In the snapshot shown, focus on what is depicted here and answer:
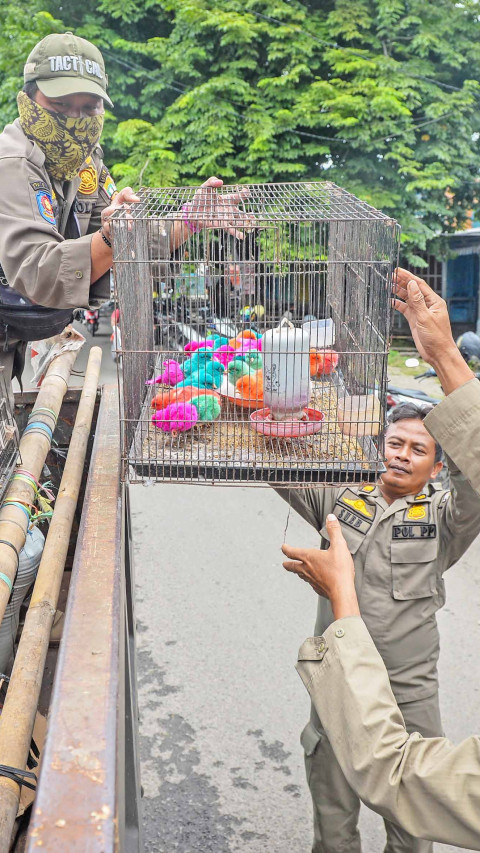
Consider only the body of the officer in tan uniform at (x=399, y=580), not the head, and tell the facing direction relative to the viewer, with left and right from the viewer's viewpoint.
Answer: facing the viewer and to the left of the viewer

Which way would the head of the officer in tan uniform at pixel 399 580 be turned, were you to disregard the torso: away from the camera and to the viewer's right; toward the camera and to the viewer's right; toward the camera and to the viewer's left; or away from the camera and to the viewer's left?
toward the camera and to the viewer's left

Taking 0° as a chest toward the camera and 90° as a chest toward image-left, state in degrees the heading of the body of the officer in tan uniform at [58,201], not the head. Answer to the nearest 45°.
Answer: approximately 315°

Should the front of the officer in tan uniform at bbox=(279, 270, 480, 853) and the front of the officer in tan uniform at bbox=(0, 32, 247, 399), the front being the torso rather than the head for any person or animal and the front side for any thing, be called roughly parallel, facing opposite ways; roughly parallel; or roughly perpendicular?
roughly perpendicular

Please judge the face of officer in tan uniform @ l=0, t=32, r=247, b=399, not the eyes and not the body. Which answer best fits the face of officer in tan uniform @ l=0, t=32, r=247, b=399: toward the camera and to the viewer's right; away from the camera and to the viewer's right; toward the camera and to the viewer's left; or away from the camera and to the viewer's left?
toward the camera and to the viewer's right
